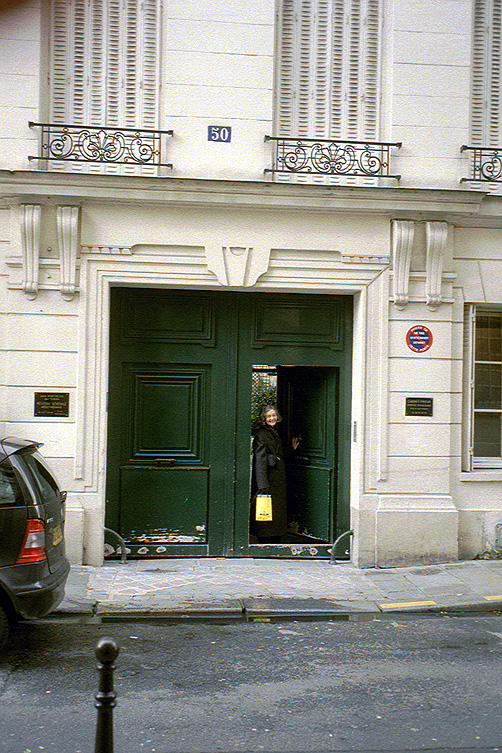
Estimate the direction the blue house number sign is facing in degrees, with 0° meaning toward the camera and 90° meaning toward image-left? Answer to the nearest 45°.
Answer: approximately 0°

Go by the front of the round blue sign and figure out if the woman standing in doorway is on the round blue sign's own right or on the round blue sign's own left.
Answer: on the round blue sign's own right

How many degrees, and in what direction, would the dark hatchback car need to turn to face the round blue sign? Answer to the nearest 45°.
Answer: approximately 135° to its right

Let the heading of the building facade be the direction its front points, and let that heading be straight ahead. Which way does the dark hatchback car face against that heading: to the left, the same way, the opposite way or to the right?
to the right

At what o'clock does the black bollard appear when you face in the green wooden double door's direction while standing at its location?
The black bollard is roughly at 12 o'clock from the green wooden double door.

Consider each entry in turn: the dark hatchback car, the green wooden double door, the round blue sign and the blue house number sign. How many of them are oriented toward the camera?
3
